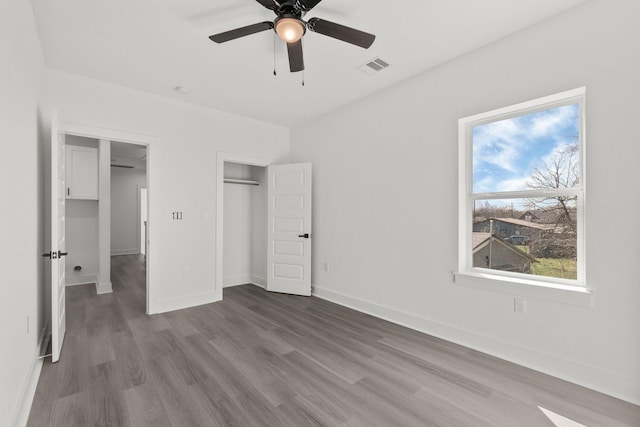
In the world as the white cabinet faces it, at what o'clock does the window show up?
The window is roughly at 11 o'clock from the white cabinet.

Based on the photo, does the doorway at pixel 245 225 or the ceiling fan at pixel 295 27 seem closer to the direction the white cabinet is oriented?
the ceiling fan

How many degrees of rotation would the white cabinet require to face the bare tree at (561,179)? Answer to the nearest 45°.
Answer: approximately 45° to its left

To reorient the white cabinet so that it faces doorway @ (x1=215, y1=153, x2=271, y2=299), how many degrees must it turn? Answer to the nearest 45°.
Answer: approximately 45° to its left

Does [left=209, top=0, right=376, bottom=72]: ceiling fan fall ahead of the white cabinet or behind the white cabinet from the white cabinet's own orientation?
ahead

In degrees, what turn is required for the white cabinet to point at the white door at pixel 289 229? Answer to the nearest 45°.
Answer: approximately 45° to its left

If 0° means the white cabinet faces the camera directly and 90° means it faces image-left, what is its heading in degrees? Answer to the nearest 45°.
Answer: approximately 0°
